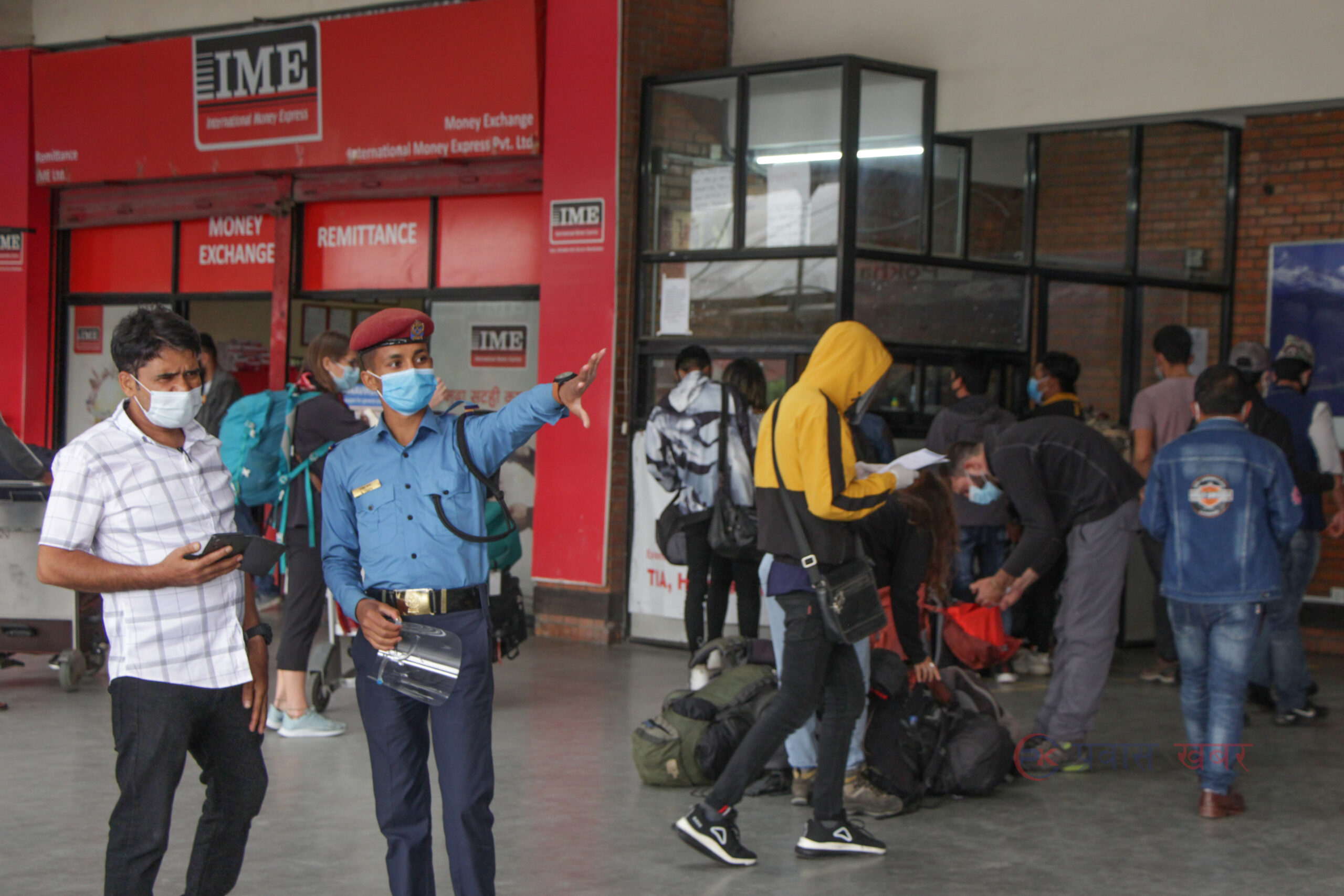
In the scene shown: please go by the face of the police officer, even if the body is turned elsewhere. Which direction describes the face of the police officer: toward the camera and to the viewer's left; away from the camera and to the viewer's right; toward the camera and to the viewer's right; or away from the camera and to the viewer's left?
toward the camera and to the viewer's right

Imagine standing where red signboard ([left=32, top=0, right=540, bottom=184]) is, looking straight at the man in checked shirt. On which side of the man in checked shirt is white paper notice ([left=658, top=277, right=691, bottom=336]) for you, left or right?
left

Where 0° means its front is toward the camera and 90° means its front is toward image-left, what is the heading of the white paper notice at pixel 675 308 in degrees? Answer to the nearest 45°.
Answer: approximately 0°

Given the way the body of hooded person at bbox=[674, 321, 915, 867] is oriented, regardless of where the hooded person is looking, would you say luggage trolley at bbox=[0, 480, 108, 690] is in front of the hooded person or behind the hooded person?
behind

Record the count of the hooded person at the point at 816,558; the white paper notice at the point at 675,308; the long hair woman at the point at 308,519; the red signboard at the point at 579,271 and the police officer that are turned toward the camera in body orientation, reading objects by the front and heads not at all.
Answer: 3

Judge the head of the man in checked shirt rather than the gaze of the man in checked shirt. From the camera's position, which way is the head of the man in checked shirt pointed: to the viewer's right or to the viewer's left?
to the viewer's right

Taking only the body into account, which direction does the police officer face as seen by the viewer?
toward the camera

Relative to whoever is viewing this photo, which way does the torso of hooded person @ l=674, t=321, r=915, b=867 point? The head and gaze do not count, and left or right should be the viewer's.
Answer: facing to the right of the viewer

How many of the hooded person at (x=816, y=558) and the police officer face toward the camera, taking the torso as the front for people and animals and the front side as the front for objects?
1

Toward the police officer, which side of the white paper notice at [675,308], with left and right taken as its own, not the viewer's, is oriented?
front

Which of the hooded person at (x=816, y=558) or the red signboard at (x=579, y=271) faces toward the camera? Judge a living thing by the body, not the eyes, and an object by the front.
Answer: the red signboard

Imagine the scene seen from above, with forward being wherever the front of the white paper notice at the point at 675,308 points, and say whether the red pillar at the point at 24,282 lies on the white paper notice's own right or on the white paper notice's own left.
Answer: on the white paper notice's own right

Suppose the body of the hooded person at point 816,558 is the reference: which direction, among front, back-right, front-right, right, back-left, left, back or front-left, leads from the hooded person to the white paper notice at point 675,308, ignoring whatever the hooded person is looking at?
left
